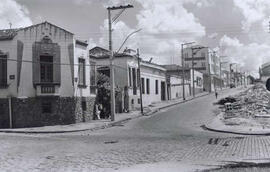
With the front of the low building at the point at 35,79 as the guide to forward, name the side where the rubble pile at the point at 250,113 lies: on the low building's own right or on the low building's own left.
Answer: on the low building's own left

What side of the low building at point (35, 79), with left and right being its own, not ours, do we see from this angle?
front
